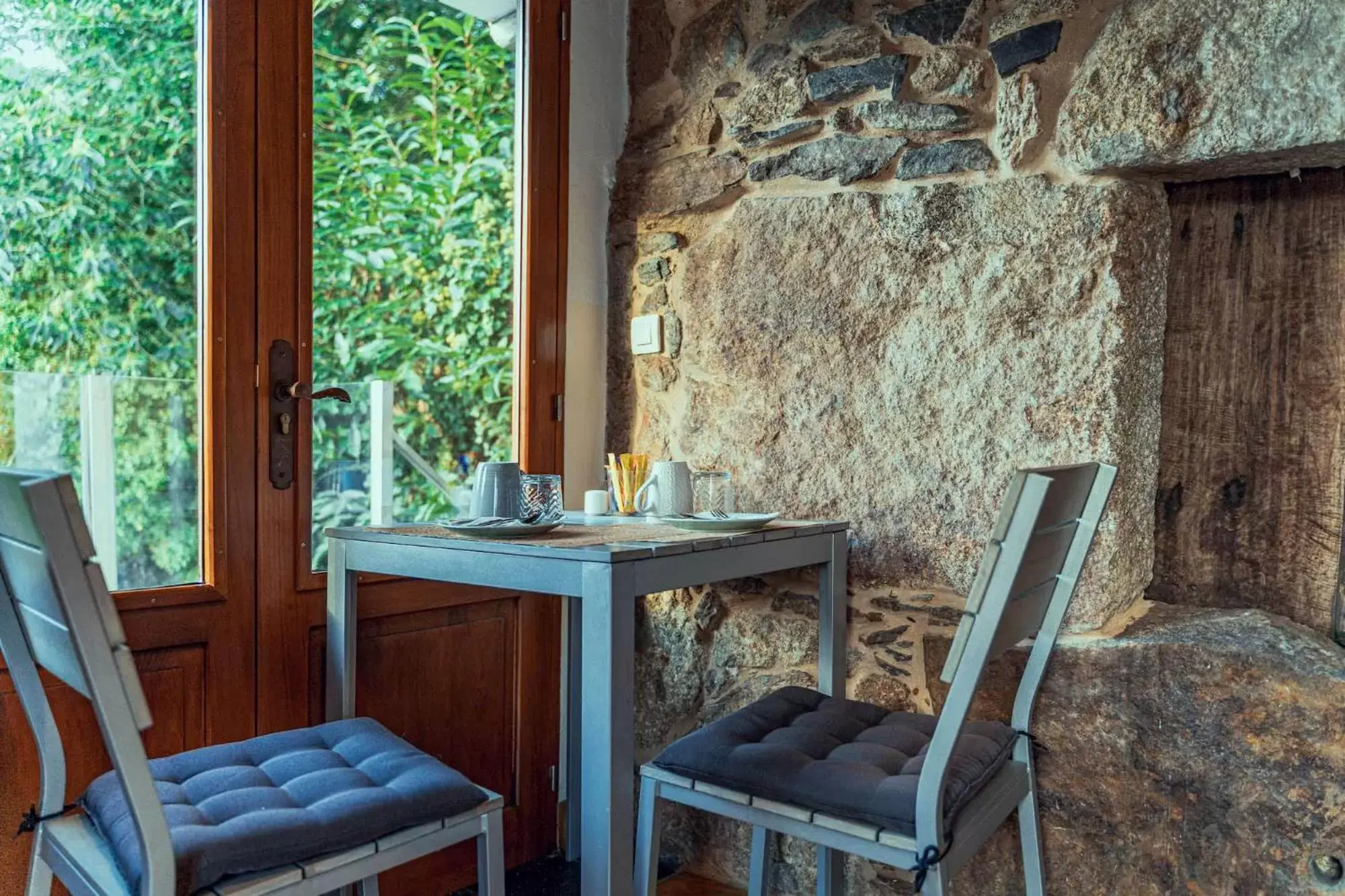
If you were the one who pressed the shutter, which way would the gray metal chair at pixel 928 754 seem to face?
facing away from the viewer and to the left of the viewer

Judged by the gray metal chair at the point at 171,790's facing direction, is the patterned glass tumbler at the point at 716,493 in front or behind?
in front

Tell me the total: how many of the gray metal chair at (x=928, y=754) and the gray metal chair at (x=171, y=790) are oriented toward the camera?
0

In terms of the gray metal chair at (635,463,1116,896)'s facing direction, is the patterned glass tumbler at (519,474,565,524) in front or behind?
in front

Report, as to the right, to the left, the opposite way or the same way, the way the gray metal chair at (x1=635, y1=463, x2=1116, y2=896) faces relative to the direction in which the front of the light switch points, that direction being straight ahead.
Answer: to the right

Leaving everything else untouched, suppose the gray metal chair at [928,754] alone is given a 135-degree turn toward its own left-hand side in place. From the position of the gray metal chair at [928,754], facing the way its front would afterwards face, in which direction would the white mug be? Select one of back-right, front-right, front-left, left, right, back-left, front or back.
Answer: back-right

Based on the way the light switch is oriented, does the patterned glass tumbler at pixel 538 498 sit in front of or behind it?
in front

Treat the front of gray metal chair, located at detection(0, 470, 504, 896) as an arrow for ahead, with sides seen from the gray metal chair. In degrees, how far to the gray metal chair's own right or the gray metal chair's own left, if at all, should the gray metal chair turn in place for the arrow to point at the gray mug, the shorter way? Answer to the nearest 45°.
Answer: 0° — it already faces it

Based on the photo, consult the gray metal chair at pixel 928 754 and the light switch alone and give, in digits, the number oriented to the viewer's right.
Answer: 0

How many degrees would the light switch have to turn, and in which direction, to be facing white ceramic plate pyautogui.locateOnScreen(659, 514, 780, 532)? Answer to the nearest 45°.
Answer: approximately 45° to its left

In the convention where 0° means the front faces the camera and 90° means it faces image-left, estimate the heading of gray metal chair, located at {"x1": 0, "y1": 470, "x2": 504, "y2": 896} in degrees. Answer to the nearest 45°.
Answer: approximately 225°

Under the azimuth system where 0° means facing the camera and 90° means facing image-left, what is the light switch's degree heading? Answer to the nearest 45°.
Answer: approximately 45°
